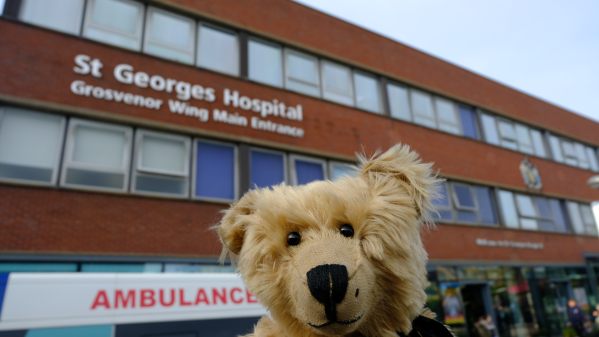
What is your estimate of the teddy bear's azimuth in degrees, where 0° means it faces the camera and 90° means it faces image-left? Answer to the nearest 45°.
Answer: approximately 0°
